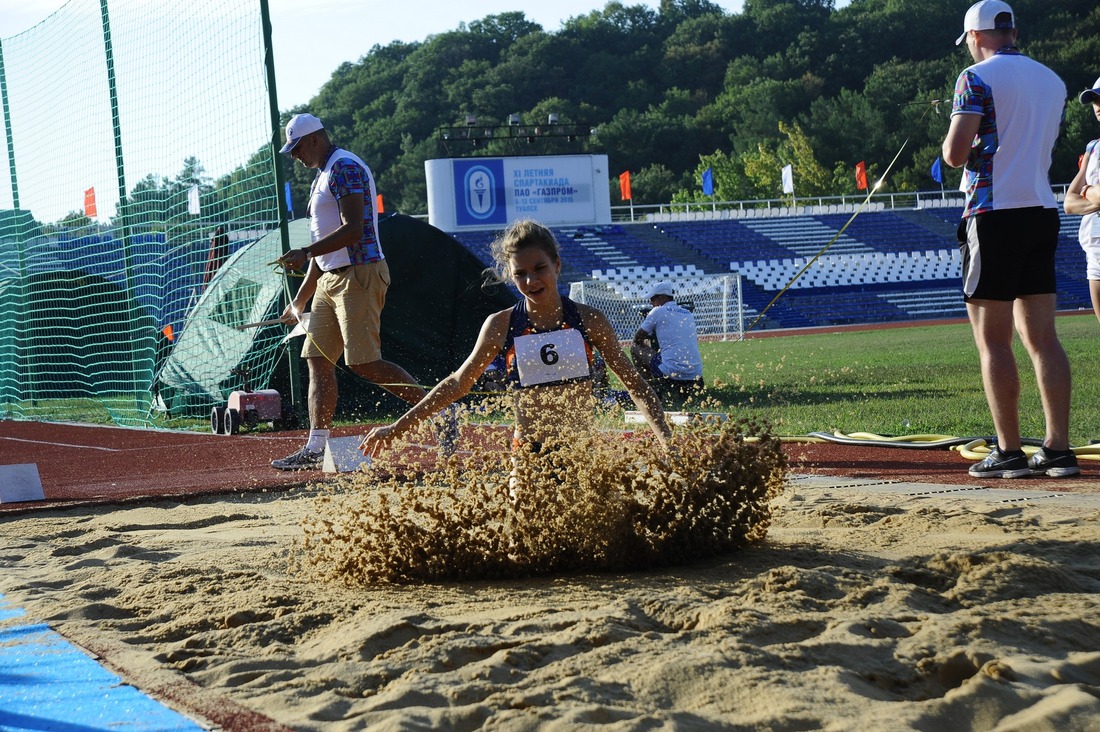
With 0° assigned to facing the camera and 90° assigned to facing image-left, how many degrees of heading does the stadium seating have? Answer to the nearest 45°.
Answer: approximately 0°

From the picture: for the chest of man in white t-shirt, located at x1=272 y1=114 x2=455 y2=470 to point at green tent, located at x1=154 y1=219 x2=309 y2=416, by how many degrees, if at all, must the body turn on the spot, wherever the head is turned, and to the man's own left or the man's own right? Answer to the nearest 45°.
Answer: approximately 90° to the man's own right

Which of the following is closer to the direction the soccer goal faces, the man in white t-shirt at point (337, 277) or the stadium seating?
the man in white t-shirt

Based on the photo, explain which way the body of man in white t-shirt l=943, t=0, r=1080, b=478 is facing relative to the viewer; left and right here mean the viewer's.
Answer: facing away from the viewer and to the left of the viewer

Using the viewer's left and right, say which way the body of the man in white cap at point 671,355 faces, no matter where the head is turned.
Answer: facing away from the viewer and to the left of the viewer
